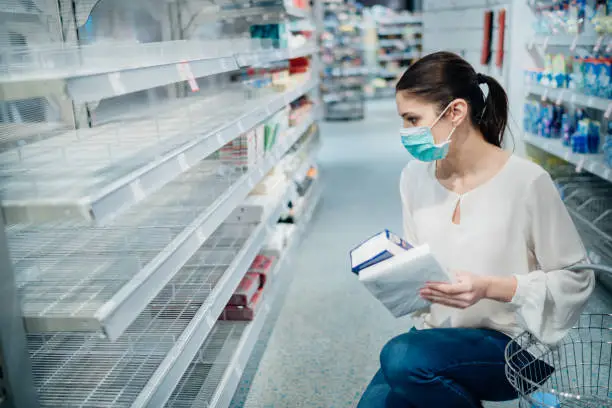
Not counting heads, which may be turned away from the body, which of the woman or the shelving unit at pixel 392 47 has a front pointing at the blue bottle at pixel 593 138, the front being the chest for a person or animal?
the shelving unit

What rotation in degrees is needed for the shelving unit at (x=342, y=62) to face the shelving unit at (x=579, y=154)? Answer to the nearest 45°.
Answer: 0° — it already faces it

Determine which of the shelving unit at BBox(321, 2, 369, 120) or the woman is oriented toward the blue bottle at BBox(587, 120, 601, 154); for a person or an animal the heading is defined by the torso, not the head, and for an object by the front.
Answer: the shelving unit

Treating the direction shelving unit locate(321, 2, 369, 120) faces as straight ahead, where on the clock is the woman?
The woman is roughly at 12 o'clock from the shelving unit.

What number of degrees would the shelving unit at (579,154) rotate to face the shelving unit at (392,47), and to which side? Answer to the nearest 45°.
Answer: approximately 135° to its right

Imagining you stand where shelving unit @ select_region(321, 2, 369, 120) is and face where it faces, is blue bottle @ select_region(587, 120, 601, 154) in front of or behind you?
in front

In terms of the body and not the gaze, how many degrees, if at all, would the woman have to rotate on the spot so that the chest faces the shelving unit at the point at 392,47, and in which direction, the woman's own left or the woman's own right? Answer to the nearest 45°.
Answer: approximately 135° to the woman's own right

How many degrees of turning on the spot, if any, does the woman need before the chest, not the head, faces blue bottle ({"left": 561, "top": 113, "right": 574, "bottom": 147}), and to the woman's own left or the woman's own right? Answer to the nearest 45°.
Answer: approximately 135° to the woman's own right

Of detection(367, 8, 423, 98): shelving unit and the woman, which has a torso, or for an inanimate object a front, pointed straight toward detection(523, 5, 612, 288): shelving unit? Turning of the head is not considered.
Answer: detection(367, 8, 423, 98): shelving unit

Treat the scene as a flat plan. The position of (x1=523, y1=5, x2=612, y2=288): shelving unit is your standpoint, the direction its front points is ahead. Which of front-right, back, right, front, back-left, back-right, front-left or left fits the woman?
front-left

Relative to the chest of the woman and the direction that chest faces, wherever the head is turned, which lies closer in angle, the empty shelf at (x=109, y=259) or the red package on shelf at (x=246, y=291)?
the empty shelf

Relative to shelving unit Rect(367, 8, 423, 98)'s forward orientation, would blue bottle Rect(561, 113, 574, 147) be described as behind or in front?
in front

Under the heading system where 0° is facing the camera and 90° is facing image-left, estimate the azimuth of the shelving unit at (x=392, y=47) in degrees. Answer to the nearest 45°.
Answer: approximately 0°

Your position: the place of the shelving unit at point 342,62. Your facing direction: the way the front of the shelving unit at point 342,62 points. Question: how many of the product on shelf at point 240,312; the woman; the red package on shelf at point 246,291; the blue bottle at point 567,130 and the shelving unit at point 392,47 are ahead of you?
4

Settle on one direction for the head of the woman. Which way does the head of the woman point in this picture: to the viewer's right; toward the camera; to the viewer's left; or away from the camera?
to the viewer's left

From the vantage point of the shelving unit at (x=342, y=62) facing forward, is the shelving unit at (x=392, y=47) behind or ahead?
behind

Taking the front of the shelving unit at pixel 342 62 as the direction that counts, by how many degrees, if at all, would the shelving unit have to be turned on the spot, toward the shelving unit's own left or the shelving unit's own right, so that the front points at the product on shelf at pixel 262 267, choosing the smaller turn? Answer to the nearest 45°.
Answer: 0° — it already faces it

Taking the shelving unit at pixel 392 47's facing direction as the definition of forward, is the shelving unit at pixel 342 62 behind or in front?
in front
